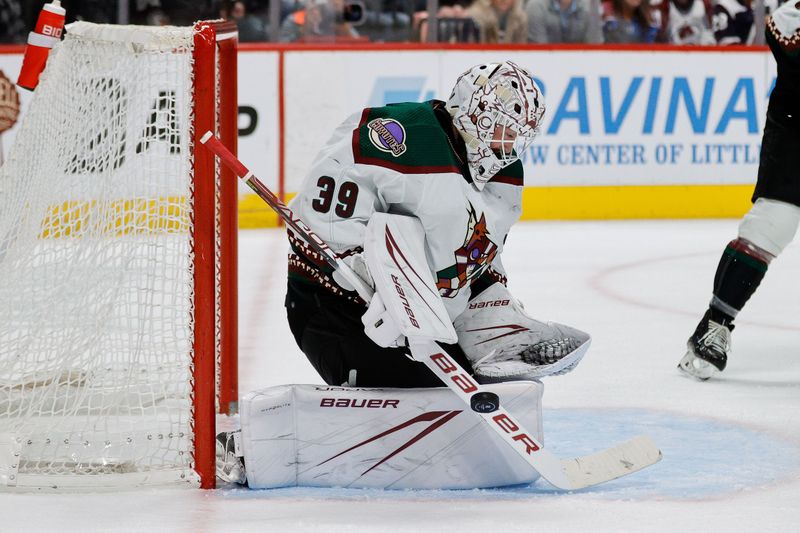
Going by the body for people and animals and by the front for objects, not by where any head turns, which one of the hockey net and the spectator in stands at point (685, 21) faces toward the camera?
the spectator in stands

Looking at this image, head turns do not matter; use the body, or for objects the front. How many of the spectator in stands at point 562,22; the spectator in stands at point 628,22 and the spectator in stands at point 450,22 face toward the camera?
3

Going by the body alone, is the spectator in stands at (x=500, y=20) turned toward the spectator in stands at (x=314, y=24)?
no

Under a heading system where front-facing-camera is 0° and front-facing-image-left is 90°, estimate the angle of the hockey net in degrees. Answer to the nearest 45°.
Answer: approximately 270°

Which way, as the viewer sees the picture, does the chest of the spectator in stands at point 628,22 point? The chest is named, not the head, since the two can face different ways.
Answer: toward the camera

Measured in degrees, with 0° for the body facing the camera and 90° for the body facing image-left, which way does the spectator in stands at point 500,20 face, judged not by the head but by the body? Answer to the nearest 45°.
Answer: approximately 0°

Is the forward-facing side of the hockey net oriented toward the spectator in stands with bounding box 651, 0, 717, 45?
no

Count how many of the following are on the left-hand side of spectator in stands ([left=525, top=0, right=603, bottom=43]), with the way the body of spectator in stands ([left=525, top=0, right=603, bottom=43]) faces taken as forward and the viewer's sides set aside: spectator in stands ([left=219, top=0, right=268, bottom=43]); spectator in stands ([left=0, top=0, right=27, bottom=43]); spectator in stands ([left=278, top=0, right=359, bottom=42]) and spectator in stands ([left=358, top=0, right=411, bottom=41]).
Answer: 0

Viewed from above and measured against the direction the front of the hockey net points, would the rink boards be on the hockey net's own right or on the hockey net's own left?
on the hockey net's own left

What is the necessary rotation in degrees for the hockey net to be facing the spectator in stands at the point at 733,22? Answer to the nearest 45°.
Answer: approximately 45° to its left

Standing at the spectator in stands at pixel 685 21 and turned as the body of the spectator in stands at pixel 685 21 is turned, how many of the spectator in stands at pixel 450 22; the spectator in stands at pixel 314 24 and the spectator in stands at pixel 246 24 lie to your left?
0

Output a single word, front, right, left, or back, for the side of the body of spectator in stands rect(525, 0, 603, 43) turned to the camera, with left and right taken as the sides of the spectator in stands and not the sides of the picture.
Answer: front

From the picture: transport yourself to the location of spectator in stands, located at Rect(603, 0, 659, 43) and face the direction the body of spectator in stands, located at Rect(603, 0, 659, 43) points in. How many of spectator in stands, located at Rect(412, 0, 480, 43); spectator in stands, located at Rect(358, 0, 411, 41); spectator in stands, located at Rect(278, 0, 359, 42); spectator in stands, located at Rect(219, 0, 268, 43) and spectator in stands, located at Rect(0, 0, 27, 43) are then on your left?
0

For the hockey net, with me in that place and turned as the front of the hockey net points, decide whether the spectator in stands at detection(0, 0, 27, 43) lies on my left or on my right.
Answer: on my left

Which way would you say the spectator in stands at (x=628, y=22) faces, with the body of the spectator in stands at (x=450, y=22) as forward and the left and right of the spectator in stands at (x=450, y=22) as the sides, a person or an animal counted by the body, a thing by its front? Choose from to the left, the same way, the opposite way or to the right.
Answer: the same way

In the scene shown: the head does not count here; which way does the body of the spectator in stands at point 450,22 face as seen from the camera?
toward the camera

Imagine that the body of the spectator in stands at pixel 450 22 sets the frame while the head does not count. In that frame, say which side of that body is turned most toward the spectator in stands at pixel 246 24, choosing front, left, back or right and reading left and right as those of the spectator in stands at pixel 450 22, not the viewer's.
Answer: right

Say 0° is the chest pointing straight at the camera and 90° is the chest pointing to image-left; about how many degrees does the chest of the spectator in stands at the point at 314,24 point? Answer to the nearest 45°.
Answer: approximately 0°

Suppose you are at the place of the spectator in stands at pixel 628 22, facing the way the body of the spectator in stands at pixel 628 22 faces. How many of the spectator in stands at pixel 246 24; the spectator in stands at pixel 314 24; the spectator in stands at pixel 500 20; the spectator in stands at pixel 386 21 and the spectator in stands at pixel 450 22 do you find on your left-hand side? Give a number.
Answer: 0
